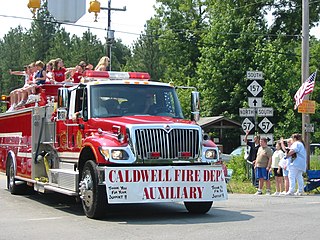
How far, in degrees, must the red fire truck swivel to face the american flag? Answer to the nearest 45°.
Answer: approximately 90° to its left

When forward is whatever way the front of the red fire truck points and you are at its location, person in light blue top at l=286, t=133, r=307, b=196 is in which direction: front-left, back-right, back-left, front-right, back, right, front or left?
left

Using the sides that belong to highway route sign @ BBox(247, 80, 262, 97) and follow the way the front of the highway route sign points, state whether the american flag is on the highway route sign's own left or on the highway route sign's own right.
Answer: on the highway route sign's own left

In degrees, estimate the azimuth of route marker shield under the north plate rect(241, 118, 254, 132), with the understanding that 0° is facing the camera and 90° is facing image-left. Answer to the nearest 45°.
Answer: approximately 0°

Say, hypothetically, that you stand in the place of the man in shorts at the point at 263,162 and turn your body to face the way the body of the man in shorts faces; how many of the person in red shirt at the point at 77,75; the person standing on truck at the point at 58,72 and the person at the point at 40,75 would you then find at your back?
0

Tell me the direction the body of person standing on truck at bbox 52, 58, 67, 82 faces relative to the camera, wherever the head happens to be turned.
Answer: toward the camera

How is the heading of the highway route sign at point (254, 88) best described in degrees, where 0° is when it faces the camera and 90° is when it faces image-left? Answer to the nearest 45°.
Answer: approximately 0°

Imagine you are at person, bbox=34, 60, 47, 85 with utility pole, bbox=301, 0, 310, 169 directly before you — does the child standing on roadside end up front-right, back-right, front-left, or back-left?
front-right

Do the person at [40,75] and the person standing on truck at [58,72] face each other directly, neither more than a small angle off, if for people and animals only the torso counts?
no

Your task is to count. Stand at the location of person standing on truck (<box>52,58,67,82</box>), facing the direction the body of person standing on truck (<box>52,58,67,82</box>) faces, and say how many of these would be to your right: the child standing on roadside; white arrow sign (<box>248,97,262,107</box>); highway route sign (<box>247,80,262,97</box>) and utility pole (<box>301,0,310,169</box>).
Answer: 0

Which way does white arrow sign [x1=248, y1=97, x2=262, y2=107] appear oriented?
toward the camera

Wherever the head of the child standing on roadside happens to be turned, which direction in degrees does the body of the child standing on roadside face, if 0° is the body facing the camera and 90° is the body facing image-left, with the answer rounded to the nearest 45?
approximately 45°
